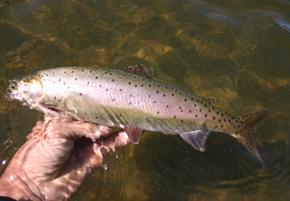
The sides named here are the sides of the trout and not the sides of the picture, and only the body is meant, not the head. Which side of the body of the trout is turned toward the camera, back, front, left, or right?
left
